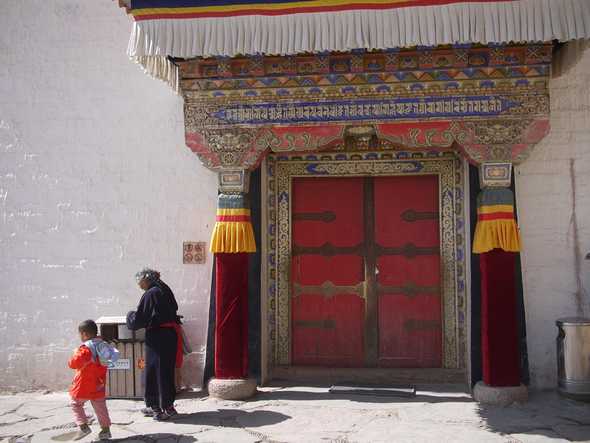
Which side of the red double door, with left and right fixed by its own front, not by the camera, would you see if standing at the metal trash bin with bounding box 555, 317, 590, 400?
left

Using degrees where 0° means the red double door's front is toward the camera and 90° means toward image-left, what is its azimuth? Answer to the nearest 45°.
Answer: approximately 0°

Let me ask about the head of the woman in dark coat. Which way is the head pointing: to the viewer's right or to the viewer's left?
to the viewer's left

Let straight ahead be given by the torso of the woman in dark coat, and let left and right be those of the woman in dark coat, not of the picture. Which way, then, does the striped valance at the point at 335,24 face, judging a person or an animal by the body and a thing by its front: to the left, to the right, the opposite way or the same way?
to the left

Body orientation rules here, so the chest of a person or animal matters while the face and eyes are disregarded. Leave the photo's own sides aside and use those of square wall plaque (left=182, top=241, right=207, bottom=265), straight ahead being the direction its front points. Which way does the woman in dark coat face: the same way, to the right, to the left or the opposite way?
to the right

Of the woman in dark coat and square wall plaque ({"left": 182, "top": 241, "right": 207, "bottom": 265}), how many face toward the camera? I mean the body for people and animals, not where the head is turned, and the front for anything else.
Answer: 1

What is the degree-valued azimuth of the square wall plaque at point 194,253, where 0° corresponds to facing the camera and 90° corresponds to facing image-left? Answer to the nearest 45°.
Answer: approximately 0°

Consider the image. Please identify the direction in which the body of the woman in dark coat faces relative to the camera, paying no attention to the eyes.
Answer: to the viewer's left

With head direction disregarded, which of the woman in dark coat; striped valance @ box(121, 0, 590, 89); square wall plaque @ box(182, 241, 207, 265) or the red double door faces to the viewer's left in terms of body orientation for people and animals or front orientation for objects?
the woman in dark coat
